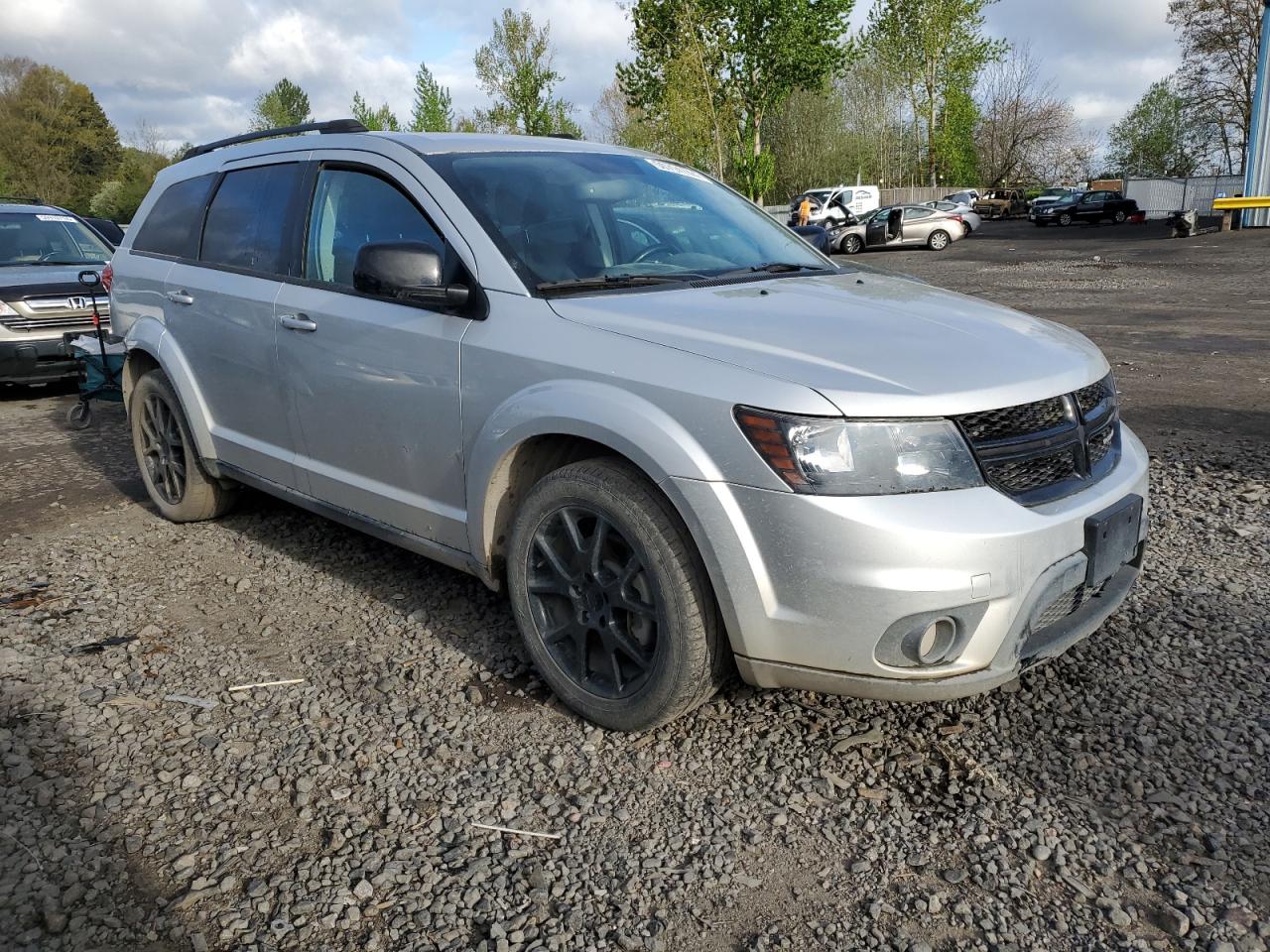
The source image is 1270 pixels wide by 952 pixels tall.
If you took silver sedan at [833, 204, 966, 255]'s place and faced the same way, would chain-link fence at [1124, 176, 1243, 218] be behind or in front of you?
behind

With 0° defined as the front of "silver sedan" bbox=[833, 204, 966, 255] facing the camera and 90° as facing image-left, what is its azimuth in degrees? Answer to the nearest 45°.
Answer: approximately 90°

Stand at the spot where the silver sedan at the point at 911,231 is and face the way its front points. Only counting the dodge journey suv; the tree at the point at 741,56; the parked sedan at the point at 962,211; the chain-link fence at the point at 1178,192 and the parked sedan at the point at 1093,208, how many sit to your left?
1

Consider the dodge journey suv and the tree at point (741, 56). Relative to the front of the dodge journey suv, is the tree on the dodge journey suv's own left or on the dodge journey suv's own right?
on the dodge journey suv's own left

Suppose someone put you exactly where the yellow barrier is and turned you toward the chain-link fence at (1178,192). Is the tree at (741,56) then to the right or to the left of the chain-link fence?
left

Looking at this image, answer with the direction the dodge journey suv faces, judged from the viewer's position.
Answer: facing the viewer and to the right of the viewer

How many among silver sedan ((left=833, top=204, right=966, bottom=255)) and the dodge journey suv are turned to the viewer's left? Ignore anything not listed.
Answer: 1

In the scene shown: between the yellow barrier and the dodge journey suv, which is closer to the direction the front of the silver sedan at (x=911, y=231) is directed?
the dodge journey suv

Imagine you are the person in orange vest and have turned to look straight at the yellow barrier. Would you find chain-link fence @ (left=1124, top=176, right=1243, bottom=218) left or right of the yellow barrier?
left

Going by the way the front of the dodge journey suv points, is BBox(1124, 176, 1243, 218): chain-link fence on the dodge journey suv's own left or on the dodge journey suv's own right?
on the dodge journey suv's own left

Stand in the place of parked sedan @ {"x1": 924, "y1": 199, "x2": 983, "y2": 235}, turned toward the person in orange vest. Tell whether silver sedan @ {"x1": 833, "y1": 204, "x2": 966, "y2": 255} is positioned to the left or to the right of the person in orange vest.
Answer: left

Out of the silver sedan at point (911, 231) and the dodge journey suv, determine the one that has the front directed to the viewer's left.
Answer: the silver sedan

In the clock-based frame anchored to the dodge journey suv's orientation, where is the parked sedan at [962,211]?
The parked sedan is roughly at 8 o'clock from the dodge journey suv.

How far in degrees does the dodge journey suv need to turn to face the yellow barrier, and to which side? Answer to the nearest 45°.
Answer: approximately 90° to its left

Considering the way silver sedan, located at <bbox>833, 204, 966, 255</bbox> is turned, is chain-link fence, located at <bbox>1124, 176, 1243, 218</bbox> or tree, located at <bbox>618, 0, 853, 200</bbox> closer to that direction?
the tree
